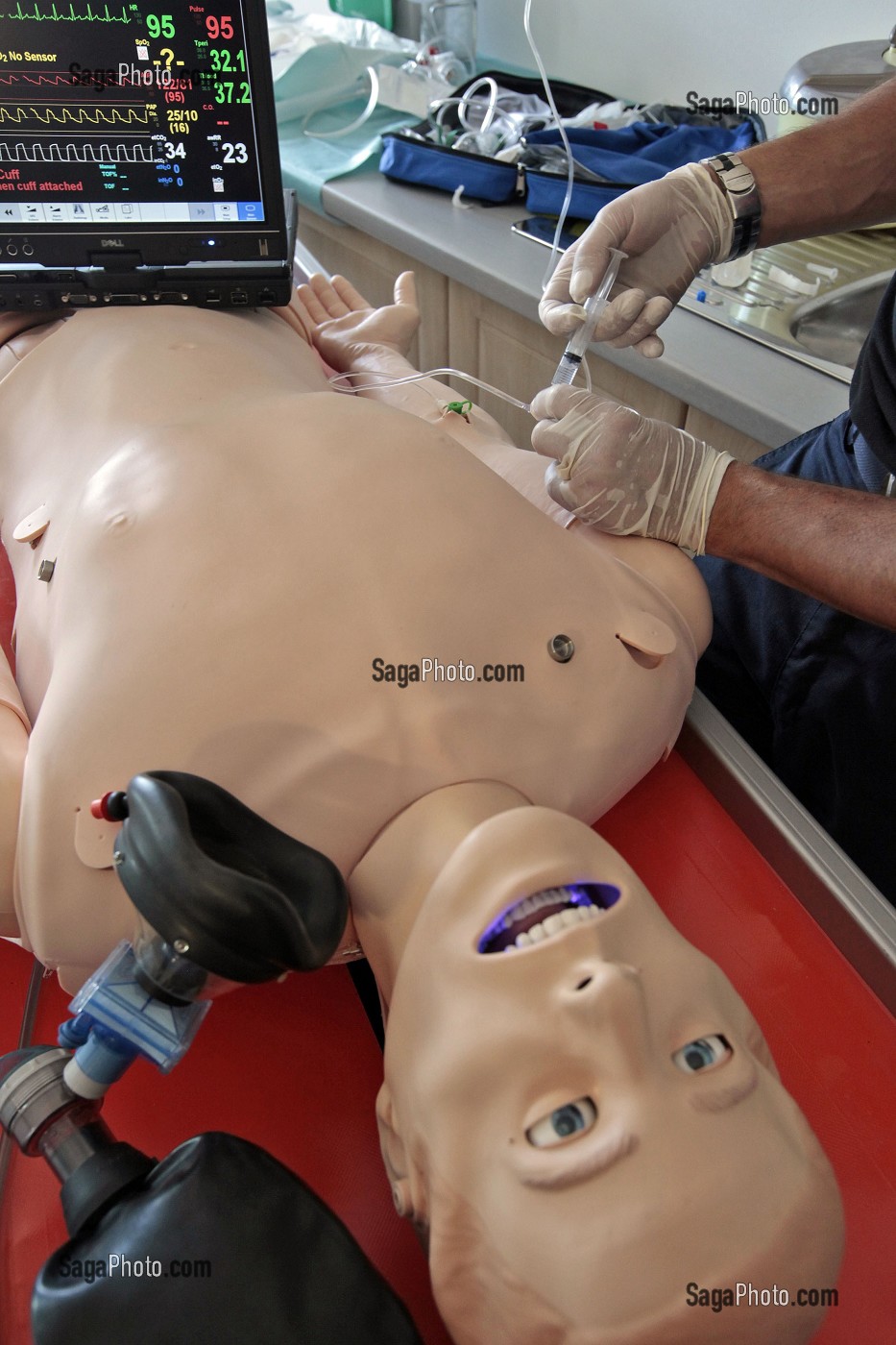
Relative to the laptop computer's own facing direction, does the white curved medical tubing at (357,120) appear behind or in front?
behind

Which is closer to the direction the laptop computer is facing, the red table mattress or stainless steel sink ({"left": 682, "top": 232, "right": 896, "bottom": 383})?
the red table mattress

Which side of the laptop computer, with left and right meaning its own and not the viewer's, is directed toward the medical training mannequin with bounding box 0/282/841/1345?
front

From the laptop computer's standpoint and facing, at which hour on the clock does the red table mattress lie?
The red table mattress is roughly at 12 o'clock from the laptop computer.

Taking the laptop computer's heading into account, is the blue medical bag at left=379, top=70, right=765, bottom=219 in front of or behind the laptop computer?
behind

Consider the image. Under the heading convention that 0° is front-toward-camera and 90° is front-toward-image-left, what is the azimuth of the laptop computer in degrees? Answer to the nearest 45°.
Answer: approximately 0°
